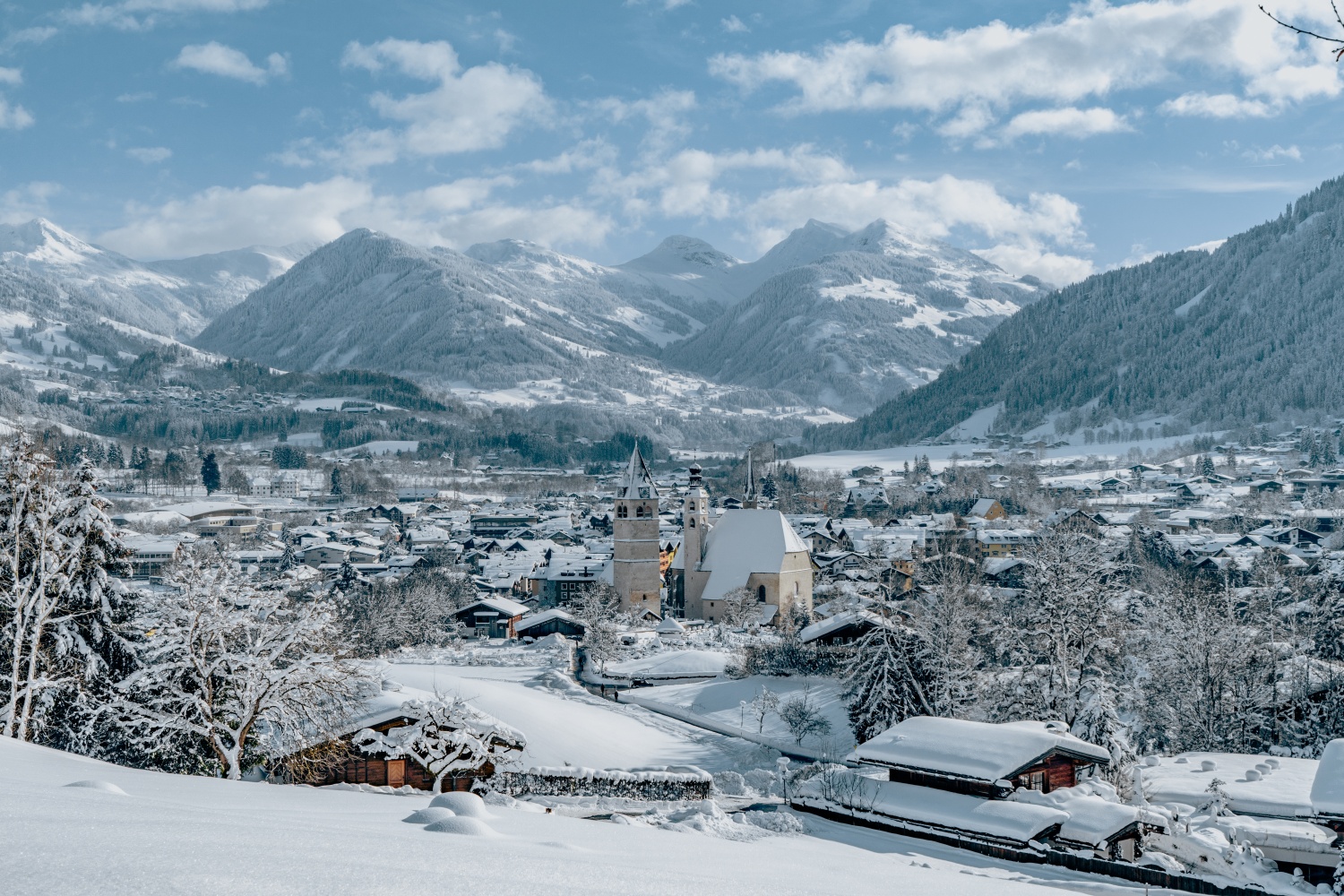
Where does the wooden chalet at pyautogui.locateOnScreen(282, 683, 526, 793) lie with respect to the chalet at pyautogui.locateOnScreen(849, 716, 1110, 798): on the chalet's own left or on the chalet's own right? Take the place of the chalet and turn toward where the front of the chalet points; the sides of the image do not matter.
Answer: on the chalet's own right

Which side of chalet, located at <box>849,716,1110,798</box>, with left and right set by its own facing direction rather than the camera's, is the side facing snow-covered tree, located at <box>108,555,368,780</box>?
right

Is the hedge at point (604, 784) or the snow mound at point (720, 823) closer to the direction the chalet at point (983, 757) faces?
the snow mound

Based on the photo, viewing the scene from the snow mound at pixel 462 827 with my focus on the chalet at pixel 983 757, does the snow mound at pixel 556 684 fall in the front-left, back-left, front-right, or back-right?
front-left

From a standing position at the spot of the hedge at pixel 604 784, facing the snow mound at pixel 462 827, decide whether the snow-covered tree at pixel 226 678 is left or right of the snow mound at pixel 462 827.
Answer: right

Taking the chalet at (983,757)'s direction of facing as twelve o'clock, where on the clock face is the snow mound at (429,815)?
The snow mound is roughly at 2 o'clock from the chalet.

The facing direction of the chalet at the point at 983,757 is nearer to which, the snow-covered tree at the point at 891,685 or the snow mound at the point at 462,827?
the snow mound

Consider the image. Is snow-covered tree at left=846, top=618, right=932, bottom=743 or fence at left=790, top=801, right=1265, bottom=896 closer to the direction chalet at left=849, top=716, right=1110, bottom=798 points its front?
the fence

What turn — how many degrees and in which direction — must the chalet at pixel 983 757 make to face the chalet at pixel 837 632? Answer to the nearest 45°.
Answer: approximately 135° to its left

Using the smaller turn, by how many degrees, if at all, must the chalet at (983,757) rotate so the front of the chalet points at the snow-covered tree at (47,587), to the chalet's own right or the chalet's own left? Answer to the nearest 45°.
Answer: approximately 135° to the chalet's own right

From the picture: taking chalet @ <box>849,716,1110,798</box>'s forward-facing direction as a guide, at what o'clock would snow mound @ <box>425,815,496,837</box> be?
The snow mound is roughly at 2 o'clock from the chalet.

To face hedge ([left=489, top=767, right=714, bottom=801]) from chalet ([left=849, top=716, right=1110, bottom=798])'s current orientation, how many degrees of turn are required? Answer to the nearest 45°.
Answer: approximately 135° to its right

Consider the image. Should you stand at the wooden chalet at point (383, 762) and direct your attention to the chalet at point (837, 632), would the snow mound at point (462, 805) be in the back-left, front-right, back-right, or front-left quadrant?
back-right

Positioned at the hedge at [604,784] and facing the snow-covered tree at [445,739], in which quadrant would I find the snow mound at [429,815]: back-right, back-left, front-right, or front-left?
front-left

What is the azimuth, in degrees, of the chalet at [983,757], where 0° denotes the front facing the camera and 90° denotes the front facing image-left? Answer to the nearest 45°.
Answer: approximately 315°

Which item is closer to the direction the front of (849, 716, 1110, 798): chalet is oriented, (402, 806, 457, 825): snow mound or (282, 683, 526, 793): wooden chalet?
the snow mound
